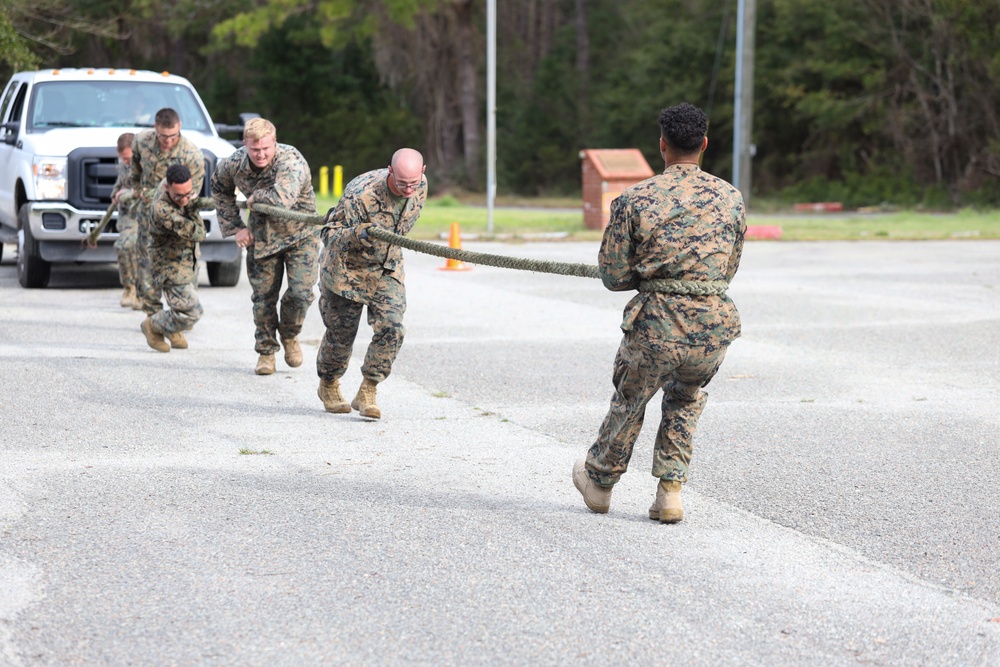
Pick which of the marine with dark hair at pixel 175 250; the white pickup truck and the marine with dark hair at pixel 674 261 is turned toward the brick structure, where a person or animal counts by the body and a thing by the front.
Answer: the marine with dark hair at pixel 674 261

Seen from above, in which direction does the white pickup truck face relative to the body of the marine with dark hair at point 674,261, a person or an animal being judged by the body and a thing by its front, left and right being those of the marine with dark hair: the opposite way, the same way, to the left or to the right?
the opposite way

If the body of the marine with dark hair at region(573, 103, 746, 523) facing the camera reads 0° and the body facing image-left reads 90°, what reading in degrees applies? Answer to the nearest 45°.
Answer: approximately 180°

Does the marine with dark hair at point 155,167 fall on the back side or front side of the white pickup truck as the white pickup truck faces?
on the front side

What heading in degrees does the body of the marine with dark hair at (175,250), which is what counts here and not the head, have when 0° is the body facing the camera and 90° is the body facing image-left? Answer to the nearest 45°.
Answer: approximately 315°

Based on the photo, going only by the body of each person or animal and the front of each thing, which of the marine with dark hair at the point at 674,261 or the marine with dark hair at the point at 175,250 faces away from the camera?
the marine with dark hair at the point at 674,261

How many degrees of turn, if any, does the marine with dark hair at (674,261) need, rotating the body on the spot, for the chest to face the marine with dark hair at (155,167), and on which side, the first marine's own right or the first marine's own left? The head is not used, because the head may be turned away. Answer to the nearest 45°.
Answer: approximately 45° to the first marine's own left

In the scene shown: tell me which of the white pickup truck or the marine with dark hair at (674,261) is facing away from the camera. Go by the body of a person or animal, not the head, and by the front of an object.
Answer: the marine with dark hair

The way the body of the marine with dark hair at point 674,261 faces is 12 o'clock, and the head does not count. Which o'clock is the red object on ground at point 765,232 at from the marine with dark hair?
The red object on ground is roughly at 12 o'clock from the marine with dark hair.

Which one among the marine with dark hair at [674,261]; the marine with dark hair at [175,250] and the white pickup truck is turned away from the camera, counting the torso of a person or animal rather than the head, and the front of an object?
the marine with dark hair at [674,261]

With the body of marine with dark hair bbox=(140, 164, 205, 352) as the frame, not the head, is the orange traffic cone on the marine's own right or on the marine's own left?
on the marine's own left

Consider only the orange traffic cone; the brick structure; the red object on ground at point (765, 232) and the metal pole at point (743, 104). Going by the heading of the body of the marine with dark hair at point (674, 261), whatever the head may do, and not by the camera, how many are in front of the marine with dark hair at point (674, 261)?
4

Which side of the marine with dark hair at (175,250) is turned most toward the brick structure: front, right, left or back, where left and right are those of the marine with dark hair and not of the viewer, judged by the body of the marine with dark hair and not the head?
left

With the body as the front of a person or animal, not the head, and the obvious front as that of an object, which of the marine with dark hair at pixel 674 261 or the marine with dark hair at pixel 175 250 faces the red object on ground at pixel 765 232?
the marine with dark hair at pixel 674 261

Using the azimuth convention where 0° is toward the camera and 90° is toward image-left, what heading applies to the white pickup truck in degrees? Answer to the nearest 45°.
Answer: approximately 0°
